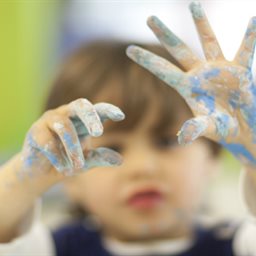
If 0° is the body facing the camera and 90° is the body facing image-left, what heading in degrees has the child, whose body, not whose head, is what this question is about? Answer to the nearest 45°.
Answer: approximately 0°
